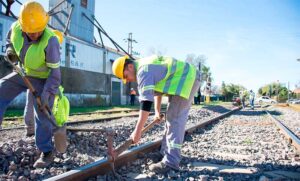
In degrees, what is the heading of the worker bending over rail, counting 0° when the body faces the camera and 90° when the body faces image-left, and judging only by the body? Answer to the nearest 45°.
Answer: approximately 90°

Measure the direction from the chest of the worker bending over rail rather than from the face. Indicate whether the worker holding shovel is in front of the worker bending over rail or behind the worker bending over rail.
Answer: in front
